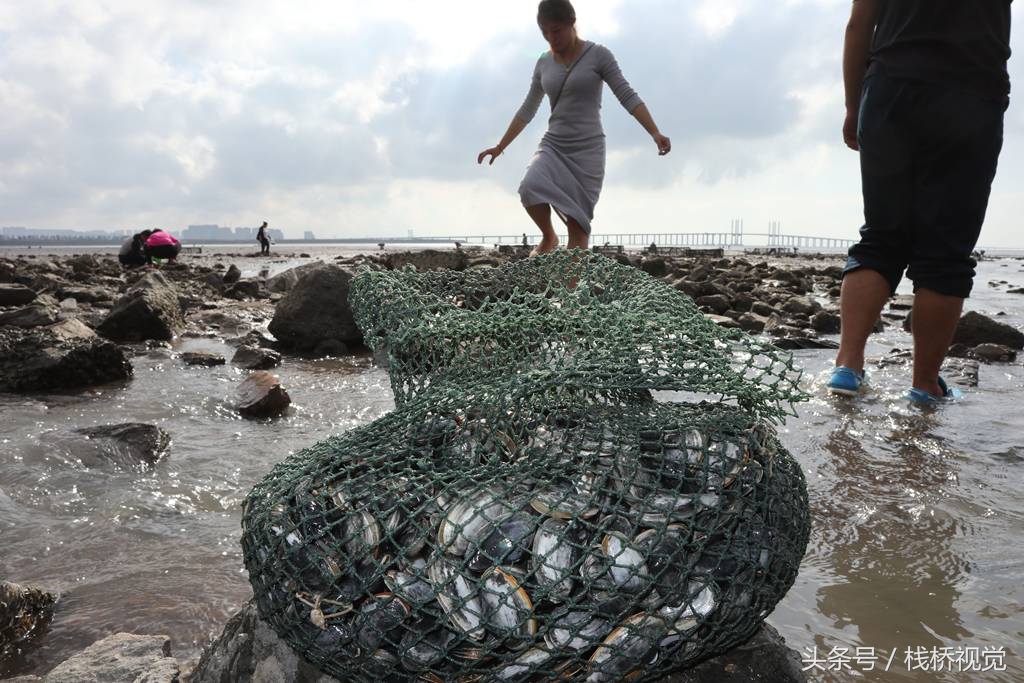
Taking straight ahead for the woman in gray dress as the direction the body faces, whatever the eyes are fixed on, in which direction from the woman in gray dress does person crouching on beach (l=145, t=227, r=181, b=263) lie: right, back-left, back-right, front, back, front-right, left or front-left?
right

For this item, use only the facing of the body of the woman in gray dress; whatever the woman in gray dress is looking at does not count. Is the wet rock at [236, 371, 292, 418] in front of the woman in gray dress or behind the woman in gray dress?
in front

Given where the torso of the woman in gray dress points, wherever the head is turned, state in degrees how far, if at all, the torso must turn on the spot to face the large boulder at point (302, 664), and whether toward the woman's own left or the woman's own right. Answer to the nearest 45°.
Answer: approximately 45° to the woman's own left

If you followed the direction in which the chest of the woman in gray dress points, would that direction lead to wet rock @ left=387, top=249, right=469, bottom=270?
no

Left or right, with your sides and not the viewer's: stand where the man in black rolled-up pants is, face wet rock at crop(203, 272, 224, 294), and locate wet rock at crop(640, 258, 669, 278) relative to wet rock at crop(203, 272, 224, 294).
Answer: right

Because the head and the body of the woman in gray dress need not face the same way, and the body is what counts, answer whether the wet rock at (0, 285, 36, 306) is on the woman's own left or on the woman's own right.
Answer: on the woman's own right

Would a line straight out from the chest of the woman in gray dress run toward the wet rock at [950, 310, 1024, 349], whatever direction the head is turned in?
no

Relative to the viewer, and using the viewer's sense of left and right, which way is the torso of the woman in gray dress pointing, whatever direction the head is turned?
facing the viewer and to the left of the viewer

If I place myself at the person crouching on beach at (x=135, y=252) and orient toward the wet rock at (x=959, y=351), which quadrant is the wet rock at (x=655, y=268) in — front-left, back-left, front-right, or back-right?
front-left

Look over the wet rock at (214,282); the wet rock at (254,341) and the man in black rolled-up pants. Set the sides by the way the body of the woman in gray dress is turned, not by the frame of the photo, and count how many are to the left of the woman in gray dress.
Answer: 1

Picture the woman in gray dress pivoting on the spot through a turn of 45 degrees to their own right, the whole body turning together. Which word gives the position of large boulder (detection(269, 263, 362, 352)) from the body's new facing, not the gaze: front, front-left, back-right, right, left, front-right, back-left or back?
front

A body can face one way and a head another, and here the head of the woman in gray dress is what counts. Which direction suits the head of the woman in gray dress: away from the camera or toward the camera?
toward the camera

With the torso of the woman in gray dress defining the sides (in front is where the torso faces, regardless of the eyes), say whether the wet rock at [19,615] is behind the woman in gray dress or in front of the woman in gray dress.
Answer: in front

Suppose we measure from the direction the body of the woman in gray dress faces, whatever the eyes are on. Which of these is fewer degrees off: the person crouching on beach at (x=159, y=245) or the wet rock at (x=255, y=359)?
the wet rock

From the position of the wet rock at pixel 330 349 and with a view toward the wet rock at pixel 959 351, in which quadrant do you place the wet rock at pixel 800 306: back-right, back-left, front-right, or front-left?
front-left

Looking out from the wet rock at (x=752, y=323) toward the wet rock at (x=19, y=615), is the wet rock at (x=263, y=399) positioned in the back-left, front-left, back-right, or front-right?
front-right

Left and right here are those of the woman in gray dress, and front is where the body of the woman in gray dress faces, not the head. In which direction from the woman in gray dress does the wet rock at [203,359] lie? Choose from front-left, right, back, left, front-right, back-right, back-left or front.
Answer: front-right
